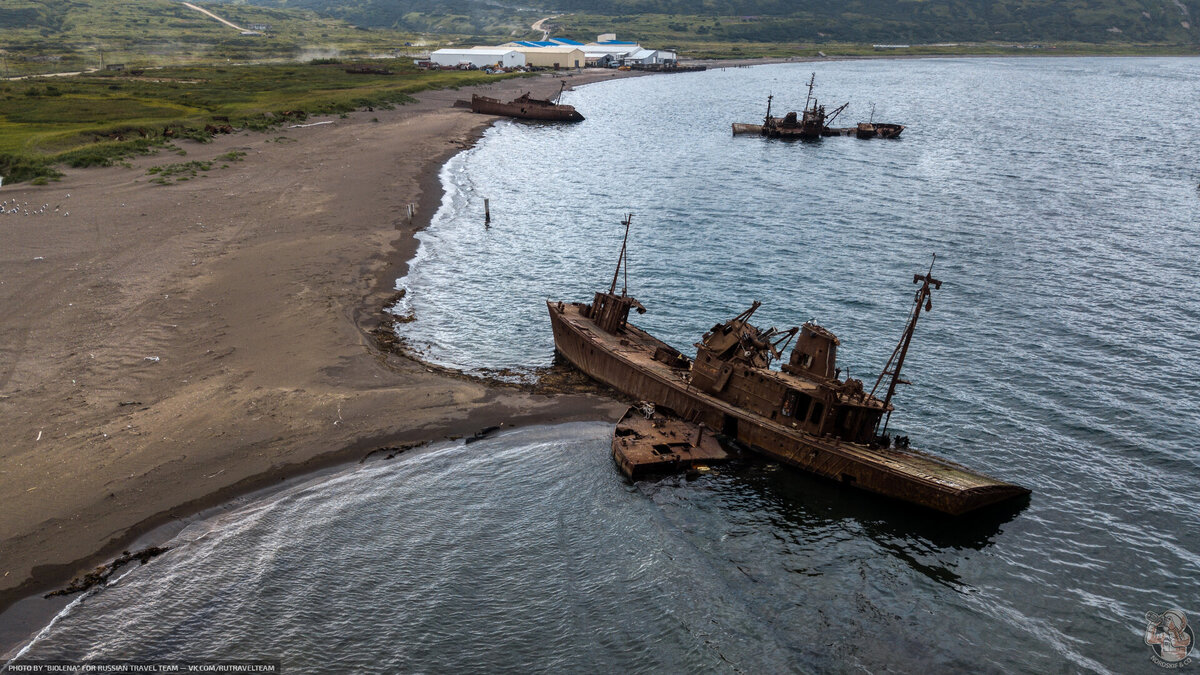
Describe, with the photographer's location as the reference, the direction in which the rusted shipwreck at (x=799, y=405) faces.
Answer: facing away from the viewer and to the left of the viewer
